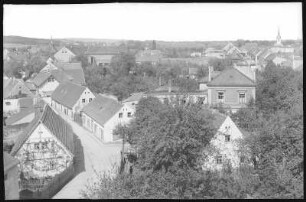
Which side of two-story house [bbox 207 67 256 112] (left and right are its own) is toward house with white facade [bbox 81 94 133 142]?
right

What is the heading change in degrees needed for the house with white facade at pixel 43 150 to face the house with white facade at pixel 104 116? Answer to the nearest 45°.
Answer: approximately 90° to its left

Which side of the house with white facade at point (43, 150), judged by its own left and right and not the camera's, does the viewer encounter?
front

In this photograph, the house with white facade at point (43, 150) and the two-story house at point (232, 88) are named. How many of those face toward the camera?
2

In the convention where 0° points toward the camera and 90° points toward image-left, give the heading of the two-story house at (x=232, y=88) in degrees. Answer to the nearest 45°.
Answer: approximately 0°

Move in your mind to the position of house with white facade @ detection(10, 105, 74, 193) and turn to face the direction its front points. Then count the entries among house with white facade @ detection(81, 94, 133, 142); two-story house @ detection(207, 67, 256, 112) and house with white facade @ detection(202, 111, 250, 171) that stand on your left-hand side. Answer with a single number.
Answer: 3
